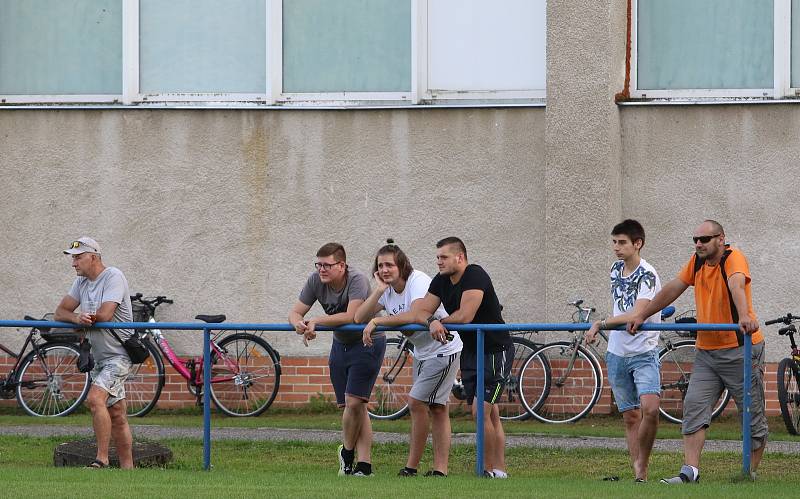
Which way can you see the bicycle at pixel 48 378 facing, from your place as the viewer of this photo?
facing to the left of the viewer

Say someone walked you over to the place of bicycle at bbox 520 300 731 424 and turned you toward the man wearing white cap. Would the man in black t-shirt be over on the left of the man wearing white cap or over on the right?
left

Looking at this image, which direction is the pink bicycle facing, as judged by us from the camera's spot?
facing to the left of the viewer

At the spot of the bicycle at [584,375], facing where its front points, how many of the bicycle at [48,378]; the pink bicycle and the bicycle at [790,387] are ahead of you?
2

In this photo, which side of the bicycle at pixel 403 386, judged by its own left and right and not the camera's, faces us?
left

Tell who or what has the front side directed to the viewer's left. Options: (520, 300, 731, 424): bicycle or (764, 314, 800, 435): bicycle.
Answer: (520, 300, 731, 424): bicycle

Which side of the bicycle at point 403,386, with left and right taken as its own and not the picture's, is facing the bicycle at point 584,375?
back

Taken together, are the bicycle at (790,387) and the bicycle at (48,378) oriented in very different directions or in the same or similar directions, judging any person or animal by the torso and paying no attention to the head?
very different directions
